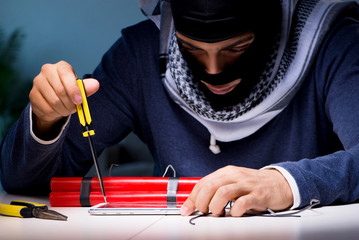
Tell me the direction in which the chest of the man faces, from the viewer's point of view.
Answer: toward the camera

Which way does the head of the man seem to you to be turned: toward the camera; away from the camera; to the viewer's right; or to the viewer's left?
toward the camera

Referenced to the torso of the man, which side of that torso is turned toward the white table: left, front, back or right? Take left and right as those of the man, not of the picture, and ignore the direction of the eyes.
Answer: front

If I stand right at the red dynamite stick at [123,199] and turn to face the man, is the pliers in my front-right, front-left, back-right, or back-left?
back-left

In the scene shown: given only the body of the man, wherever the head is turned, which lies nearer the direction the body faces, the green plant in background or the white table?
the white table

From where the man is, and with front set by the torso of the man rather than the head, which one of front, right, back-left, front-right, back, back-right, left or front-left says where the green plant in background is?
back-right
